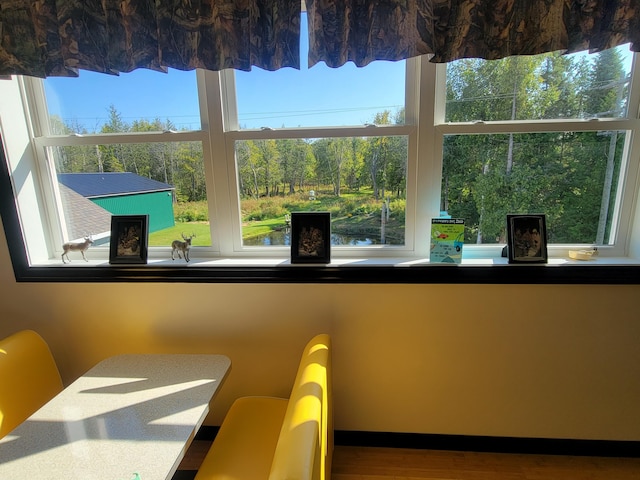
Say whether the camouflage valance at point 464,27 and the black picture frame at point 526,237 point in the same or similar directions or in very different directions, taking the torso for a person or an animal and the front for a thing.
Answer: same or similar directions

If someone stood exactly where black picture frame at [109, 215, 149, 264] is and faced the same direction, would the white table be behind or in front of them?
in front

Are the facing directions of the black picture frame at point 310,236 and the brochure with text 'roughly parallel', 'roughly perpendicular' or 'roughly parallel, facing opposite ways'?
roughly parallel

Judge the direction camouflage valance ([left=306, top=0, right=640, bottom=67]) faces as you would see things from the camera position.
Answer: facing the viewer

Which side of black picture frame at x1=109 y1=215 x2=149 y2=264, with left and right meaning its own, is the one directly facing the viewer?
front

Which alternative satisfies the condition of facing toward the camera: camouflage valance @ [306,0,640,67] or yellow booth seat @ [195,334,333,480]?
the camouflage valance

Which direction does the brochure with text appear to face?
toward the camera

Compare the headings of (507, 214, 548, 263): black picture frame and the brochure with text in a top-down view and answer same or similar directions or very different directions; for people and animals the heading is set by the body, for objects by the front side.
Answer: same or similar directions

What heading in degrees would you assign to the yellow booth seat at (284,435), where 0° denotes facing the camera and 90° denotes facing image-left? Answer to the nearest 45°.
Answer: approximately 90°

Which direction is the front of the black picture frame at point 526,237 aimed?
toward the camera

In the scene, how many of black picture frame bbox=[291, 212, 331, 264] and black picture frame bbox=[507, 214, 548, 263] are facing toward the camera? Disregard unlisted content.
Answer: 2

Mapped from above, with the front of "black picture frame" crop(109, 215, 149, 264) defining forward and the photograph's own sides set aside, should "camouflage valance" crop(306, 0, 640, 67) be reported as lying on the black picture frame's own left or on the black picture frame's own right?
on the black picture frame's own left
